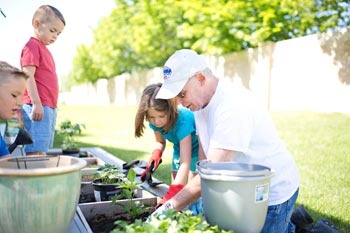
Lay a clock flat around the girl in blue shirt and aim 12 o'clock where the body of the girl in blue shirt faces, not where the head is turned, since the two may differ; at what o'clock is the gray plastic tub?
The gray plastic tub is roughly at 10 o'clock from the girl in blue shirt.

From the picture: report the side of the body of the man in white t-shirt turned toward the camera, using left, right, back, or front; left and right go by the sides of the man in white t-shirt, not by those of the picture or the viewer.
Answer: left

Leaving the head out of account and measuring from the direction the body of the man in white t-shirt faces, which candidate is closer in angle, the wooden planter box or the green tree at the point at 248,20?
the wooden planter box

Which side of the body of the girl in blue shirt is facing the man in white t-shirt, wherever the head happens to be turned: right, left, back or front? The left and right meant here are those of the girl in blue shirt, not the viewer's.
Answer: left

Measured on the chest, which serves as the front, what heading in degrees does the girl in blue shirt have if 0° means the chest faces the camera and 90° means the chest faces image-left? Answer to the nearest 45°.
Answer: approximately 45°
